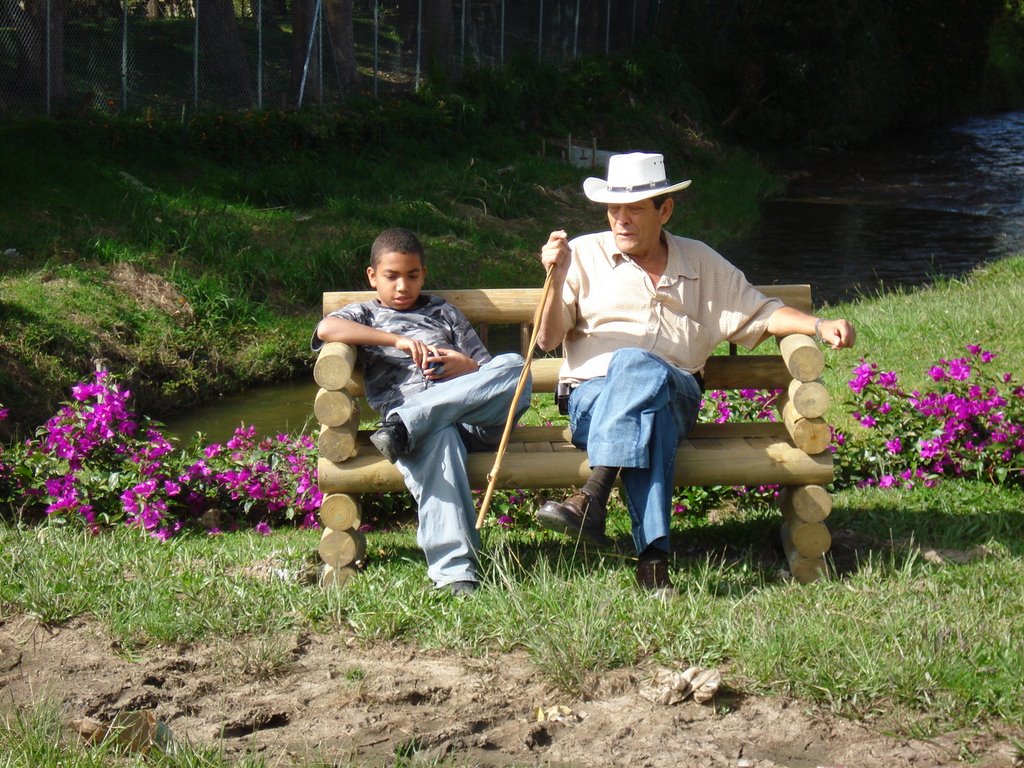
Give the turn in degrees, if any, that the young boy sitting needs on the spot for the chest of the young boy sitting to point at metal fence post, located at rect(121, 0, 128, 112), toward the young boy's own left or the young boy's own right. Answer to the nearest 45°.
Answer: approximately 180°

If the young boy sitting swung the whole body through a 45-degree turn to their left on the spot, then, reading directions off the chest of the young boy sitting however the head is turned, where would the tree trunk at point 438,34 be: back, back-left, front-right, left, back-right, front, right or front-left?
back-left

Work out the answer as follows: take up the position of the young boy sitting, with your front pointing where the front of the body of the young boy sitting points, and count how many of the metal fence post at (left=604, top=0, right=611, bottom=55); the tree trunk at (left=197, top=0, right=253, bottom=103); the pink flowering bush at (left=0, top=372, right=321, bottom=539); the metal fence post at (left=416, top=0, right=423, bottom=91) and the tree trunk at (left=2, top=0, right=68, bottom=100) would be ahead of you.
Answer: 0

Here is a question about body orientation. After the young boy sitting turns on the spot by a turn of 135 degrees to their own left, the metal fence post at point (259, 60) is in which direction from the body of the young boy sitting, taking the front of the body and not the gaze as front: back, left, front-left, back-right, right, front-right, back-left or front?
front-left

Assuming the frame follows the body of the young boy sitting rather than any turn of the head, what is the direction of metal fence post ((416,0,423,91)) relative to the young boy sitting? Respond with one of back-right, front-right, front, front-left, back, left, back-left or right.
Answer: back

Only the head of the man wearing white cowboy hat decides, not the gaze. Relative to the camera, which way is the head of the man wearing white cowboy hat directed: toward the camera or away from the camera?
toward the camera

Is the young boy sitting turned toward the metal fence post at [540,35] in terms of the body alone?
no

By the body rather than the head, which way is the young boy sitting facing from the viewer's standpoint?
toward the camera

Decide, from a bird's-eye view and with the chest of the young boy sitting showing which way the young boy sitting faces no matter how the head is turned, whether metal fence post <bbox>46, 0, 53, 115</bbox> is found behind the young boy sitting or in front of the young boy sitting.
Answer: behind

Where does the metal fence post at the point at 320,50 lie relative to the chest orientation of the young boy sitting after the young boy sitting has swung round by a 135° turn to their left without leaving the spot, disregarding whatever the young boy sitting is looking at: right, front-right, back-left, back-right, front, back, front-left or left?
front-left

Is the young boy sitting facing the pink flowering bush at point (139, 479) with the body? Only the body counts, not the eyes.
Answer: no

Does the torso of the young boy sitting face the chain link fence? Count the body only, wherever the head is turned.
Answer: no

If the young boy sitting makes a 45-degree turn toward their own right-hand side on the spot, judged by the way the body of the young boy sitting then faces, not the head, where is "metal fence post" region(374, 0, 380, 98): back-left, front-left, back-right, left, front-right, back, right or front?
back-right

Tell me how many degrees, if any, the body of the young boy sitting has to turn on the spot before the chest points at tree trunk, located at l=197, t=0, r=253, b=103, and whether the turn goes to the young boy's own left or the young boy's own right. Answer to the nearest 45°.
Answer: approximately 180°

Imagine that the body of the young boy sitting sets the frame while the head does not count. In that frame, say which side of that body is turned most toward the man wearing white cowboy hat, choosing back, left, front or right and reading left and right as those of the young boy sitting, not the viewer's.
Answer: left
